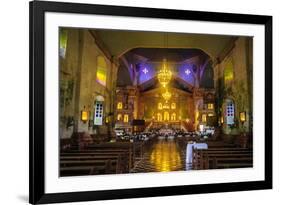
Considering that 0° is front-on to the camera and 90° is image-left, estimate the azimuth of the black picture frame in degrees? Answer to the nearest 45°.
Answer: approximately 315°
